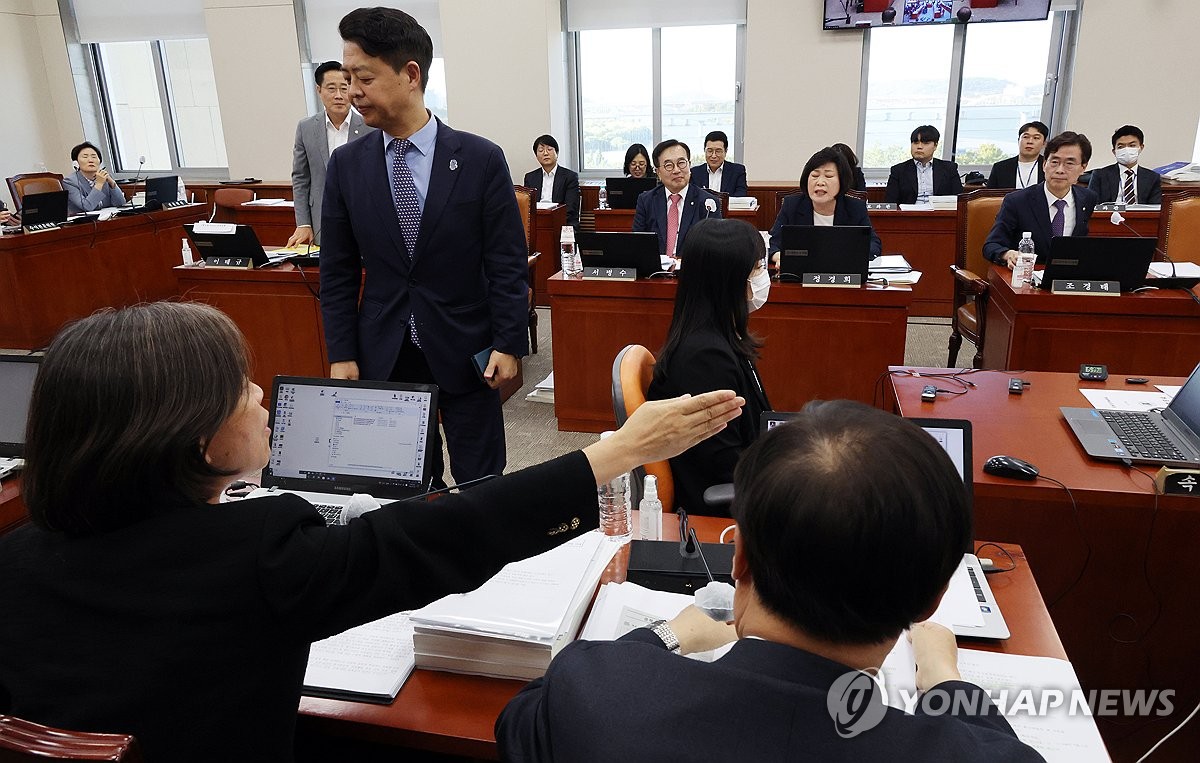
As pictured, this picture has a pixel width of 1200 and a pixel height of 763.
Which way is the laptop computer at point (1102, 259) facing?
away from the camera

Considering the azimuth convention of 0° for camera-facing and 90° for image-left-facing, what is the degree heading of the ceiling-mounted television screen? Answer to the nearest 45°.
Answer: approximately 0°

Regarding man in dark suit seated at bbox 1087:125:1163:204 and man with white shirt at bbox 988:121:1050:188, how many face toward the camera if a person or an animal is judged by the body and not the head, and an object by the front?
2

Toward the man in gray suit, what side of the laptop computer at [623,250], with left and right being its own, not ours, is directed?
left

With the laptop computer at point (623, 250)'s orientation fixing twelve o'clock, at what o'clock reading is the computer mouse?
The computer mouse is roughly at 5 o'clock from the laptop computer.

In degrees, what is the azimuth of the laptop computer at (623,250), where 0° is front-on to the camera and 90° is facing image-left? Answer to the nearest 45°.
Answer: approximately 180°

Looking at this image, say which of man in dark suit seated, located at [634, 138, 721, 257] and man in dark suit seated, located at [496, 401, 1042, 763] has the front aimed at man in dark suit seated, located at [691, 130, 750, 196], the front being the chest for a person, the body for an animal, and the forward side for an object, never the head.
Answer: man in dark suit seated, located at [496, 401, 1042, 763]

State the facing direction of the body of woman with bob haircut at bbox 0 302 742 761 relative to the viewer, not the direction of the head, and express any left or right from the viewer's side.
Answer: facing away from the viewer and to the right of the viewer

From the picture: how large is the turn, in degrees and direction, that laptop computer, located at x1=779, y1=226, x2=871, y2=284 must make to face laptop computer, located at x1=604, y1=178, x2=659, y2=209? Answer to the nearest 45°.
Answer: approximately 45° to its left

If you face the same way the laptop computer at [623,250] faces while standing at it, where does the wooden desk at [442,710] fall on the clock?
The wooden desk is roughly at 6 o'clock from the laptop computer.
